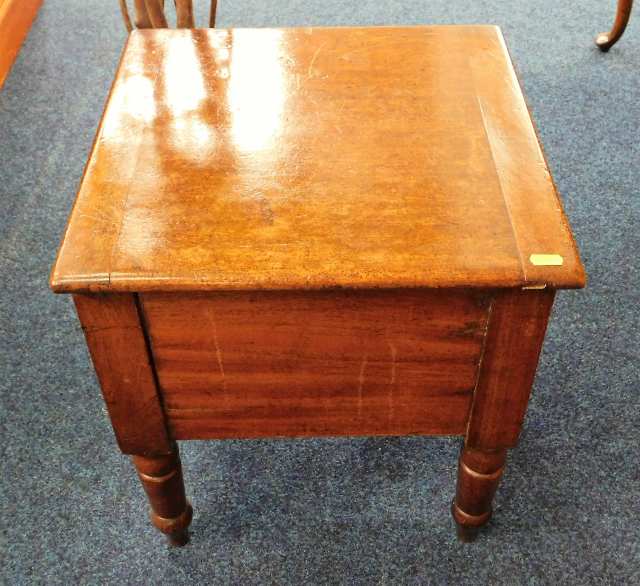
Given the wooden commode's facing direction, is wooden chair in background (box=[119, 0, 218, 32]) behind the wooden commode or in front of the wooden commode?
behind

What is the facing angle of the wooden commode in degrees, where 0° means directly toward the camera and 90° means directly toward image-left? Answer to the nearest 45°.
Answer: approximately 0°
